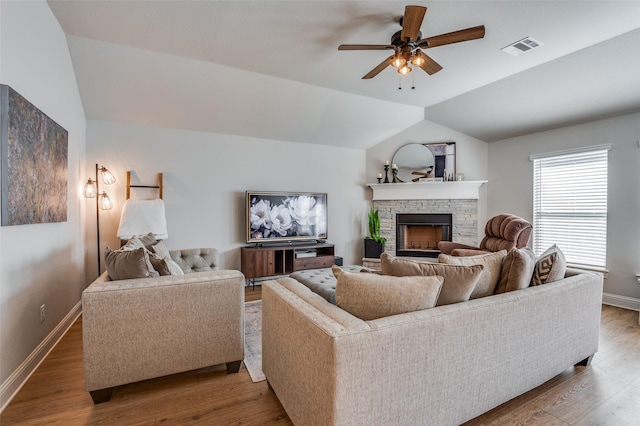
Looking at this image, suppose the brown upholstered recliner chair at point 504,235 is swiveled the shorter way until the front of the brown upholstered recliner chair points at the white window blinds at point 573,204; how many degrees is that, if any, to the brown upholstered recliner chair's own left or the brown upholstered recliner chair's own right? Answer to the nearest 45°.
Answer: approximately 180°

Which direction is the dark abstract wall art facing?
to the viewer's right

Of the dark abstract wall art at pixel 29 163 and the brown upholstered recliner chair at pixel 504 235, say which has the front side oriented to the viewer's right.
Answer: the dark abstract wall art

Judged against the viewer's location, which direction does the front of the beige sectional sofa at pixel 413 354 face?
facing away from the viewer and to the left of the viewer

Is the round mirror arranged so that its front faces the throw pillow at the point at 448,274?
yes

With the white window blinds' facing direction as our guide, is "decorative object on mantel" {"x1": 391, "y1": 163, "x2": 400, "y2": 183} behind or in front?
in front

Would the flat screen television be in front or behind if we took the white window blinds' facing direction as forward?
in front

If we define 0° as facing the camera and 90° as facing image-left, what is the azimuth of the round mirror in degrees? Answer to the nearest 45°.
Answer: approximately 0°

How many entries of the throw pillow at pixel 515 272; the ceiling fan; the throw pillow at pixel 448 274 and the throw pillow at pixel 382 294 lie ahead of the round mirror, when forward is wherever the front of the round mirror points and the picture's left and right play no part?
4

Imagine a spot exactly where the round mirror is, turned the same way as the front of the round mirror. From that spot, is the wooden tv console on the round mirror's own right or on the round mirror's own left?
on the round mirror's own right

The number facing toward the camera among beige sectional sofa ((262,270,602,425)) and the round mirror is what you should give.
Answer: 1
